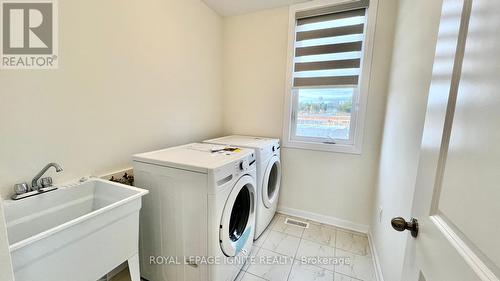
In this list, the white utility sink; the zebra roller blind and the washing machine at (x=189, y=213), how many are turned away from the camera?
0

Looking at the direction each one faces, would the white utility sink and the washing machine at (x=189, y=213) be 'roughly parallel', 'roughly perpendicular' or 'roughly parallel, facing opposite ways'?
roughly parallel

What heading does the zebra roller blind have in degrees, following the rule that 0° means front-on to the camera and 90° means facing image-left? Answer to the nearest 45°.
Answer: approximately 45°

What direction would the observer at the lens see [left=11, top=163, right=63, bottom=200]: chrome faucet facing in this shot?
facing the viewer and to the right of the viewer

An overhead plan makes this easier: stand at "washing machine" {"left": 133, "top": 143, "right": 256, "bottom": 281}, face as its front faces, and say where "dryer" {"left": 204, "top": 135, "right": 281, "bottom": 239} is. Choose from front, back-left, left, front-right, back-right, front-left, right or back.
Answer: left

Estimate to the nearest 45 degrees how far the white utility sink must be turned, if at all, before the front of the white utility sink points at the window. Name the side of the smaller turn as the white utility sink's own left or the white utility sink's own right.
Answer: approximately 45° to the white utility sink's own left

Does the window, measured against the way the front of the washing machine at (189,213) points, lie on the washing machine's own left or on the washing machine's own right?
on the washing machine's own left

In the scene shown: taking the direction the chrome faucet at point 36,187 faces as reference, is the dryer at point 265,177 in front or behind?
in front

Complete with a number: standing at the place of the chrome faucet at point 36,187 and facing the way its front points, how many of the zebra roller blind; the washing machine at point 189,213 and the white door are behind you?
0

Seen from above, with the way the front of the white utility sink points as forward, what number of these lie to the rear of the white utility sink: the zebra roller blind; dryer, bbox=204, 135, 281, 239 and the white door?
0

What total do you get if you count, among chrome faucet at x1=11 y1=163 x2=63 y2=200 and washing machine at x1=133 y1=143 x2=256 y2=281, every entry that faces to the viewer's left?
0

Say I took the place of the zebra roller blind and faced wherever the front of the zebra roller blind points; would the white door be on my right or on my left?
on my left

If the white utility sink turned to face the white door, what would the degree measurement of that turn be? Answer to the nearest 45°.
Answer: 0° — it already faces it

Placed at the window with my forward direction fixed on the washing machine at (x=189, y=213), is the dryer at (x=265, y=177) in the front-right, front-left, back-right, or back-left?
front-right
